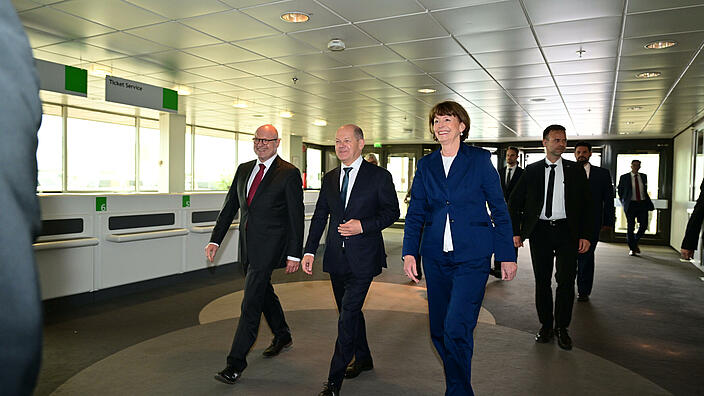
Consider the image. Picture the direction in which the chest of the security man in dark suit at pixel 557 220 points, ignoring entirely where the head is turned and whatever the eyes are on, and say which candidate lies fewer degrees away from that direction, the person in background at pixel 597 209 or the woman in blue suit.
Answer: the woman in blue suit

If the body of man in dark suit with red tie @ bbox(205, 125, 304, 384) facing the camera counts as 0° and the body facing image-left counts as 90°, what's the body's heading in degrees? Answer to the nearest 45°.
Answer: approximately 45°

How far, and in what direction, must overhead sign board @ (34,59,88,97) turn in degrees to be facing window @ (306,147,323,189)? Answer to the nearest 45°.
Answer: approximately 90° to its left

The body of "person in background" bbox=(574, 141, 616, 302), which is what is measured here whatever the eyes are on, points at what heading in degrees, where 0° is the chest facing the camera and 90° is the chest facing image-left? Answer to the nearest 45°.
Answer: approximately 45°

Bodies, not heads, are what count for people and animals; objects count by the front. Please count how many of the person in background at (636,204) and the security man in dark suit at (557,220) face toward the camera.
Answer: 2

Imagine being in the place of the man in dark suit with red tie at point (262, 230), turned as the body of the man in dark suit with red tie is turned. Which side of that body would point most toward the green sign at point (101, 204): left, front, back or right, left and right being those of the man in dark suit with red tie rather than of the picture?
right

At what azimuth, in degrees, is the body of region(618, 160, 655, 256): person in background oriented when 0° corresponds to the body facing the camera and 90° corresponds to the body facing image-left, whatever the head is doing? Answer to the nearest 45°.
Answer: approximately 0°

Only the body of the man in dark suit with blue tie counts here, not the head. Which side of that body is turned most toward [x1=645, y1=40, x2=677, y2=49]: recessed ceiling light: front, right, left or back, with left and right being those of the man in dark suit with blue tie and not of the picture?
back
